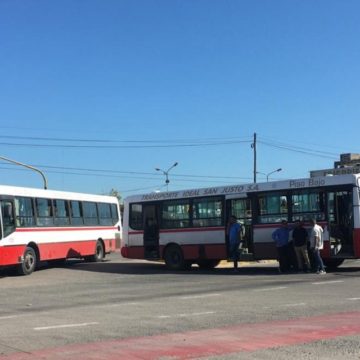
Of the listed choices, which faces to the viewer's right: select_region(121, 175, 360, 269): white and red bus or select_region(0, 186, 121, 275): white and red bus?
select_region(121, 175, 360, 269): white and red bus

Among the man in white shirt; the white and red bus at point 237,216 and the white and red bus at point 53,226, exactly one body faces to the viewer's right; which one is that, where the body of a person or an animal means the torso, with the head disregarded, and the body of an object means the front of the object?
the white and red bus at point 237,216

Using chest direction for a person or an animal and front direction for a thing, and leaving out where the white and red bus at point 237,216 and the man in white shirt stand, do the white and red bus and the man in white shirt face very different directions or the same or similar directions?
very different directions

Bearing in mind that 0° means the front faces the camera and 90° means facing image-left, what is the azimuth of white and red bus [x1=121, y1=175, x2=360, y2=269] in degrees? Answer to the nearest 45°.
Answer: approximately 270°

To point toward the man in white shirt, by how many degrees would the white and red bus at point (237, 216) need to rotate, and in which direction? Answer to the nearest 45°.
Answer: approximately 45° to its right

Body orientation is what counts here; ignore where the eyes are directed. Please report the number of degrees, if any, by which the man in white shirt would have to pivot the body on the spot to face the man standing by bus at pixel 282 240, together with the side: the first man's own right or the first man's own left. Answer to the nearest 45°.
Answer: approximately 45° to the first man's own right

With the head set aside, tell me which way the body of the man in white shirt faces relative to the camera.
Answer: to the viewer's left

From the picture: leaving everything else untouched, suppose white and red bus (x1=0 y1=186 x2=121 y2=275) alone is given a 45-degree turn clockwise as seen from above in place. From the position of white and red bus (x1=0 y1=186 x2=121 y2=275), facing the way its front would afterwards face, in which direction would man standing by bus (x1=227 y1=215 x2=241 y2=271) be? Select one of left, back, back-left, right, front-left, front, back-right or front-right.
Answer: back-left

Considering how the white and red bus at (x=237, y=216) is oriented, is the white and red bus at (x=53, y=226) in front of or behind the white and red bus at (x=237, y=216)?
behind
